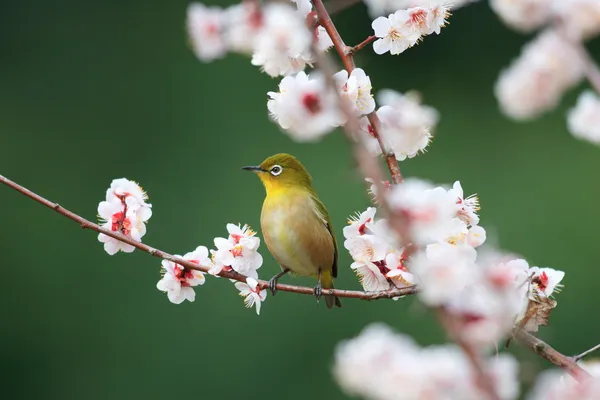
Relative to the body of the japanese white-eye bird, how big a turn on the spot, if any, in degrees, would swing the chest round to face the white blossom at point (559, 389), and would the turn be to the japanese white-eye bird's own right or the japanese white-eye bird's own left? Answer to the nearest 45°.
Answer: approximately 45° to the japanese white-eye bird's own left

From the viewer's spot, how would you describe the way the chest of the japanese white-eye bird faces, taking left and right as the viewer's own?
facing the viewer and to the left of the viewer

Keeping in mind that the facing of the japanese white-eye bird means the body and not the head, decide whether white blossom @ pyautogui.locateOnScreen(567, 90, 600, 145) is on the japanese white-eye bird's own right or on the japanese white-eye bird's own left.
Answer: on the japanese white-eye bird's own left

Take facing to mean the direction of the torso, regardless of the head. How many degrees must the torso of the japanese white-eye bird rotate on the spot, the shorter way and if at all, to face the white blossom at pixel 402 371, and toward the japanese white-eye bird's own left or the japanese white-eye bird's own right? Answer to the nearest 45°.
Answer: approximately 45° to the japanese white-eye bird's own left
